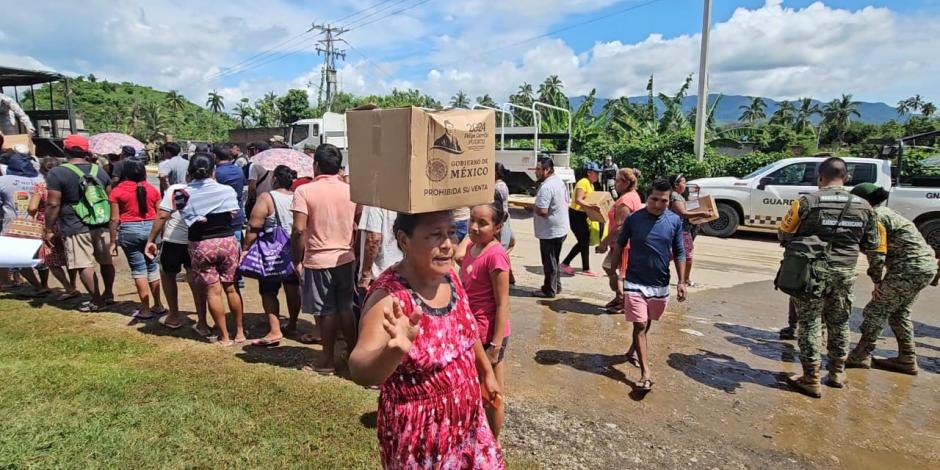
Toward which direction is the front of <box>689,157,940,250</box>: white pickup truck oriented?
to the viewer's left

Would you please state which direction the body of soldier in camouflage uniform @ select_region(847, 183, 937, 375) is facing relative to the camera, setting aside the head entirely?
to the viewer's left

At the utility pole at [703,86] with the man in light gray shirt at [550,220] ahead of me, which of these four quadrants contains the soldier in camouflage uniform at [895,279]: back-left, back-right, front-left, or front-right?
front-left

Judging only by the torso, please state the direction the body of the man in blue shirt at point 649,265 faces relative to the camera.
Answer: toward the camera

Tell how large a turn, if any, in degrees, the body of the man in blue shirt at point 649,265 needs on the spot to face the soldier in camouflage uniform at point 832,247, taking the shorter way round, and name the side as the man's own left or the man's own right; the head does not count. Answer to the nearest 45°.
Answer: approximately 90° to the man's own left

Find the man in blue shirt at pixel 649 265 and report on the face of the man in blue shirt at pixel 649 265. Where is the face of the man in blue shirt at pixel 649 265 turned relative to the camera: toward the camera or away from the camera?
toward the camera

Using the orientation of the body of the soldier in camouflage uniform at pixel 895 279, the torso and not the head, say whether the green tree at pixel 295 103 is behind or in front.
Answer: in front

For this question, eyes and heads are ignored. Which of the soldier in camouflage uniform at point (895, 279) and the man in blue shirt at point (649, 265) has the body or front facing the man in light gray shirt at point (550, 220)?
the soldier in camouflage uniform

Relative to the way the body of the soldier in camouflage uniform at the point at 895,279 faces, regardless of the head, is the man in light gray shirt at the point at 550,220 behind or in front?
in front

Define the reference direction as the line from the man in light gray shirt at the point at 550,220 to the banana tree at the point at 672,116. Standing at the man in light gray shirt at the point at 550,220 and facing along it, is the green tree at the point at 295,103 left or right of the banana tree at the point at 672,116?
left

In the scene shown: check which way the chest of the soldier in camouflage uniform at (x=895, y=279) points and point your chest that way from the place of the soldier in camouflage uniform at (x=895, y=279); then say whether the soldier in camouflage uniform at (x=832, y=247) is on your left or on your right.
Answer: on your left

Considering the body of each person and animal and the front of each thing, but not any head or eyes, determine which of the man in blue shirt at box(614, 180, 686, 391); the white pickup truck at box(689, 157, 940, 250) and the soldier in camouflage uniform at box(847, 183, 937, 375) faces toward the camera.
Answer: the man in blue shirt

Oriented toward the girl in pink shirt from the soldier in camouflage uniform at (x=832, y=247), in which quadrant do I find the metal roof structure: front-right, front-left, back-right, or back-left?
front-right
